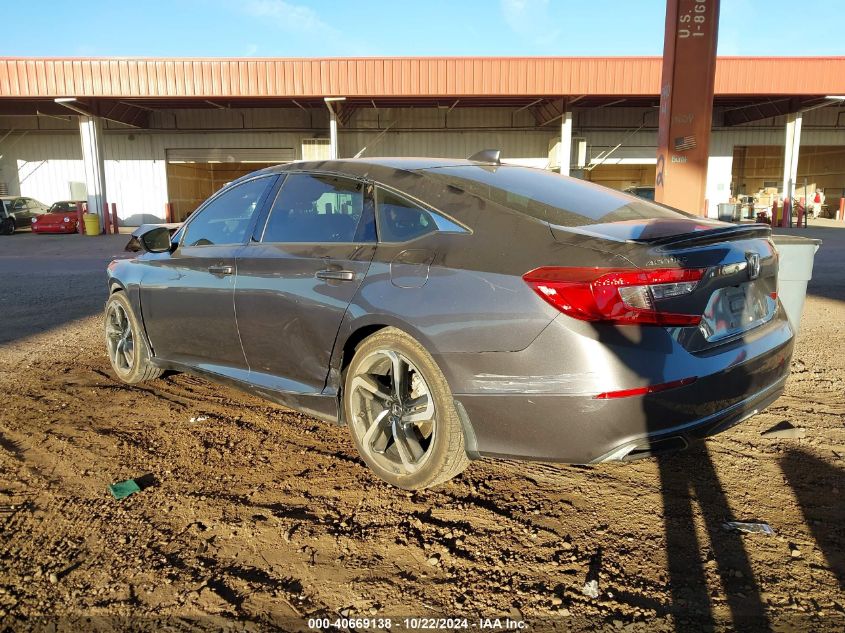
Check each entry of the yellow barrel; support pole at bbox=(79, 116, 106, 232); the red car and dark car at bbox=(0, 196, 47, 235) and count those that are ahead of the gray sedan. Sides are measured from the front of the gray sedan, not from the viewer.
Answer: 4

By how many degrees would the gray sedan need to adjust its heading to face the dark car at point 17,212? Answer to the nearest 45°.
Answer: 0° — it already faces it

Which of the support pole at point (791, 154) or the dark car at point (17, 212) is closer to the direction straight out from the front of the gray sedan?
the dark car

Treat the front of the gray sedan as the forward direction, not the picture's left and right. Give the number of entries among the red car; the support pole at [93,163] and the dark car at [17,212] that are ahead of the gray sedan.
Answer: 3

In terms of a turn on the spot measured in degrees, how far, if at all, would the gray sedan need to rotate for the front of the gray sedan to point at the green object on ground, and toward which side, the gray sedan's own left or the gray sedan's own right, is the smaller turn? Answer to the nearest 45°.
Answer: approximately 45° to the gray sedan's own left

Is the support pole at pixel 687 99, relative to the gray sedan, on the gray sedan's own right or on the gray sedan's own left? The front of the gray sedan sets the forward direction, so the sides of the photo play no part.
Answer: on the gray sedan's own right

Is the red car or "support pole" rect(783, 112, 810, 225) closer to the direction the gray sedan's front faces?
the red car

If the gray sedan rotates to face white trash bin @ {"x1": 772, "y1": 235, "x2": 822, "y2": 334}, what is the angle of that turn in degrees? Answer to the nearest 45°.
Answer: approximately 90° to its right

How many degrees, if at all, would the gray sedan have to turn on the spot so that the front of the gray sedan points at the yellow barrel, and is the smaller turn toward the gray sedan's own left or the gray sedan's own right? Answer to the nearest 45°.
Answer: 0° — it already faces it

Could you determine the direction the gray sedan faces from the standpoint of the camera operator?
facing away from the viewer and to the left of the viewer

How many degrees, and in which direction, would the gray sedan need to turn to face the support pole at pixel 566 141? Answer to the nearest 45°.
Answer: approximately 45° to its right

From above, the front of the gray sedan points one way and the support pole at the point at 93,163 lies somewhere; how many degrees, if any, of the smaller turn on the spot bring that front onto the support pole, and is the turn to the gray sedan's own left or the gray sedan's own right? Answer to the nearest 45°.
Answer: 0° — it already faces it
